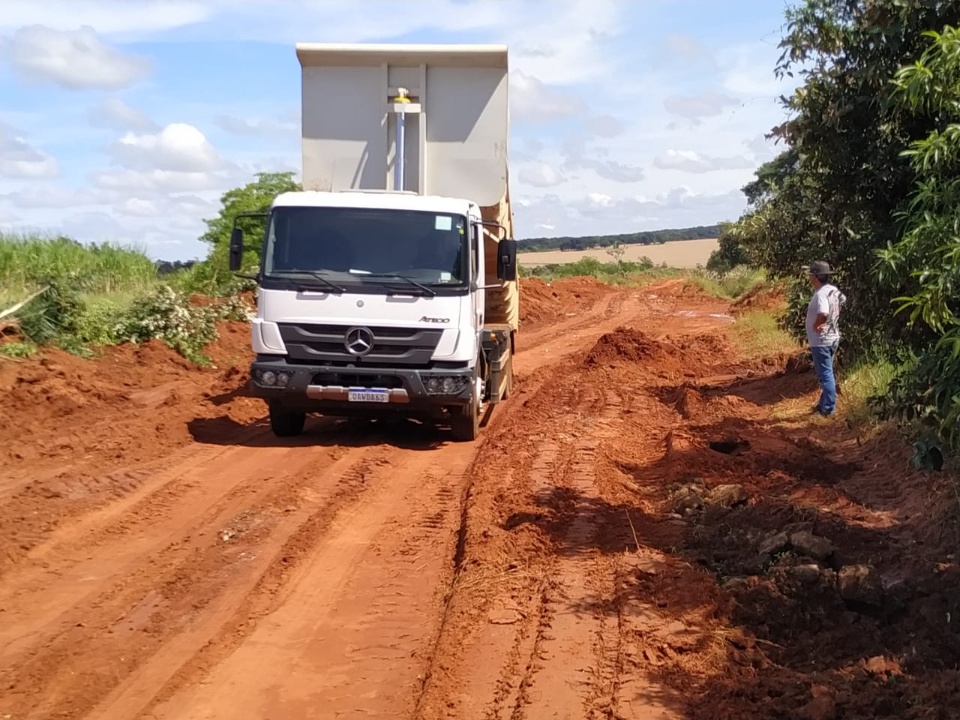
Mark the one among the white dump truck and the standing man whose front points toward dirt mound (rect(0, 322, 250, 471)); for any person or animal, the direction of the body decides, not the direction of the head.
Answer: the standing man

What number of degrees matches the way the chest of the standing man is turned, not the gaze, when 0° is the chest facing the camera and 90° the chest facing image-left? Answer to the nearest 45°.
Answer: approximately 90°

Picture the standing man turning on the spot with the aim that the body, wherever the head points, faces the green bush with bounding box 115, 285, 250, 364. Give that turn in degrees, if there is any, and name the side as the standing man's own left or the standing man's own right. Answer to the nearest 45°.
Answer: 0° — they already face it

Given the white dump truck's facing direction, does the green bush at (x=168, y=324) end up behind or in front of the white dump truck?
behind

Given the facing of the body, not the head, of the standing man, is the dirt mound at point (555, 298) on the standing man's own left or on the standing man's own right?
on the standing man's own right

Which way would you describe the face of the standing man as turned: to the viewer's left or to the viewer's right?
to the viewer's left

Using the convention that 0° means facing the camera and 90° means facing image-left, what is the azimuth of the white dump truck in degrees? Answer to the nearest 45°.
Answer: approximately 0°

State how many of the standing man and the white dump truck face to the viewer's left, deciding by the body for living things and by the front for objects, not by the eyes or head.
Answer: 1

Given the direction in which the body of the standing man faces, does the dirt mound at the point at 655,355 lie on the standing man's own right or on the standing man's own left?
on the standing man's own right

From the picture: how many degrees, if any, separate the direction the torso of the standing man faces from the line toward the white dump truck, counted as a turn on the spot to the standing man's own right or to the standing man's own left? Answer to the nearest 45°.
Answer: approximately 45° to the standing man's own left

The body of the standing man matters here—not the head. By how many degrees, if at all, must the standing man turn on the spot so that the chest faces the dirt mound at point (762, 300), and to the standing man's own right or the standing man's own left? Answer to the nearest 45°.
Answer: approximately 90° to the standing man's own right

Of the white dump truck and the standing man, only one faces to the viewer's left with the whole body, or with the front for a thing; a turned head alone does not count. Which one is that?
the standing man
